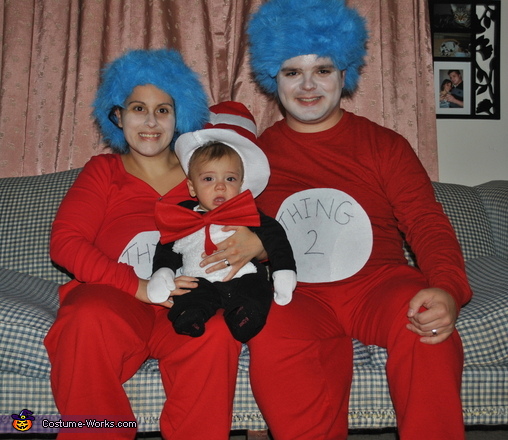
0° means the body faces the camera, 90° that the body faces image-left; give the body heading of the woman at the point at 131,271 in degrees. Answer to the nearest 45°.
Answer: approximately 0°

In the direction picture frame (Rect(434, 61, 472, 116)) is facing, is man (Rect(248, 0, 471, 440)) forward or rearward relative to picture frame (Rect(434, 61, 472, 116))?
forward

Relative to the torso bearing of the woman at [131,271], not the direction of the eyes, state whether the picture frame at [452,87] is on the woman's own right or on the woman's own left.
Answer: on the woman's own left

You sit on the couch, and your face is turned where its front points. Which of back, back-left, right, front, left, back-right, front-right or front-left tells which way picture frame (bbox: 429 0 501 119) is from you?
back-left

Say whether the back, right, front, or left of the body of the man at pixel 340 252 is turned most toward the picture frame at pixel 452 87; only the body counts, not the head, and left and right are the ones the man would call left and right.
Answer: back
